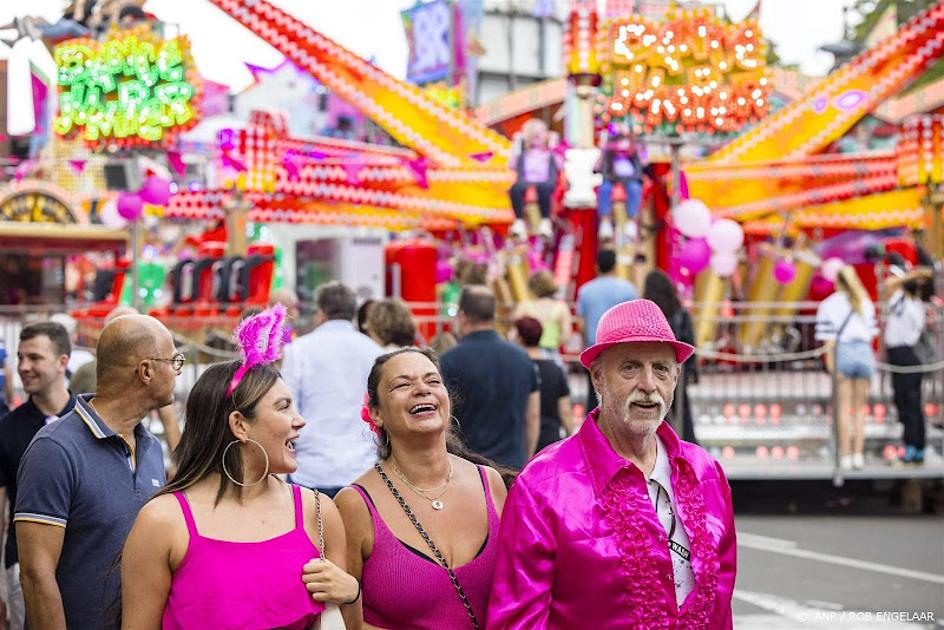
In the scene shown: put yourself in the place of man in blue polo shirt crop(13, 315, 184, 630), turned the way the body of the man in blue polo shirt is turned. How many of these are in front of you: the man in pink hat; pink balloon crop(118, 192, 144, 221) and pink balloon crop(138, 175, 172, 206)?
1

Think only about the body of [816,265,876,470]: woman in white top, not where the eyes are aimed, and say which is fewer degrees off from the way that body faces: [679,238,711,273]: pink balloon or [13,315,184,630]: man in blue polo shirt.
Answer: the pink balloon

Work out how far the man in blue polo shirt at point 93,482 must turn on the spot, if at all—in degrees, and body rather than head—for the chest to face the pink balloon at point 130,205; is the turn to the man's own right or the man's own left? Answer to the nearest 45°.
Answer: approximately 135° to the man's own left

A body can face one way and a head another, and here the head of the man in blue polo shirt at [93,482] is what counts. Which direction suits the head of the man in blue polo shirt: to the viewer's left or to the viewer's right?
to the viewer's right

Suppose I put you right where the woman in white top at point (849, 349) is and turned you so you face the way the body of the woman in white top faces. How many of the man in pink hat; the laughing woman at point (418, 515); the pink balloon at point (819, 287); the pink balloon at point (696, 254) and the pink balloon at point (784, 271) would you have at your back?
2

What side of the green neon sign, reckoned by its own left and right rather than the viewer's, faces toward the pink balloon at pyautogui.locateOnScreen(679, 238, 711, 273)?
left

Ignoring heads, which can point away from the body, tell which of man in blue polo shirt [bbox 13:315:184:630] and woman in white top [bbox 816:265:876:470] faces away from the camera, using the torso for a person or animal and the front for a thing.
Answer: the woman in white top

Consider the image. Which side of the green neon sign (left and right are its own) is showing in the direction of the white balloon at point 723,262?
left

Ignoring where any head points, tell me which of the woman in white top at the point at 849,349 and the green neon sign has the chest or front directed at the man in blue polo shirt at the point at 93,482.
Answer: the green neon sign

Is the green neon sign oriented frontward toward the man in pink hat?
yes

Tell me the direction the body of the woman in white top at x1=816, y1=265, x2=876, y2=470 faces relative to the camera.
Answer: away from the camera

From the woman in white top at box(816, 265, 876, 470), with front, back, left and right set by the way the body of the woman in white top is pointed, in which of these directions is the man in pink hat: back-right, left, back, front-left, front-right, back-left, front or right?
back
